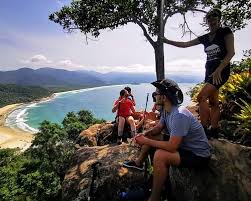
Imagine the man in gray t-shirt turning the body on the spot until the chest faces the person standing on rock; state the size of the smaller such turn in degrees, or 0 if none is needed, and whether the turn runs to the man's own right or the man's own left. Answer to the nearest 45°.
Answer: approximately 135° to the man's own right

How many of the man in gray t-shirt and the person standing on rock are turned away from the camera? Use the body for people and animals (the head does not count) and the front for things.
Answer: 0

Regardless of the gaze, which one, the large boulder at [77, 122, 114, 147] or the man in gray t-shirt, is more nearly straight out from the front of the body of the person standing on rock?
the man in gray t-shirt

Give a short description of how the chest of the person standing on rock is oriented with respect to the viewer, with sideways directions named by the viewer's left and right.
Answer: facing the viewer and to the left of the viewer

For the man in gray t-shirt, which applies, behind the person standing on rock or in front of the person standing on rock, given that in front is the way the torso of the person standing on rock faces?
in front

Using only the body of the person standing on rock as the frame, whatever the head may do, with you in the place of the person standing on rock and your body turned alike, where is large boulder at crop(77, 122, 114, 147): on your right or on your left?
on your right

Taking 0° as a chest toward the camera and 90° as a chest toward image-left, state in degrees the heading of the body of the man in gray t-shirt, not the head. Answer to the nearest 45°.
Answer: approximately 90°
